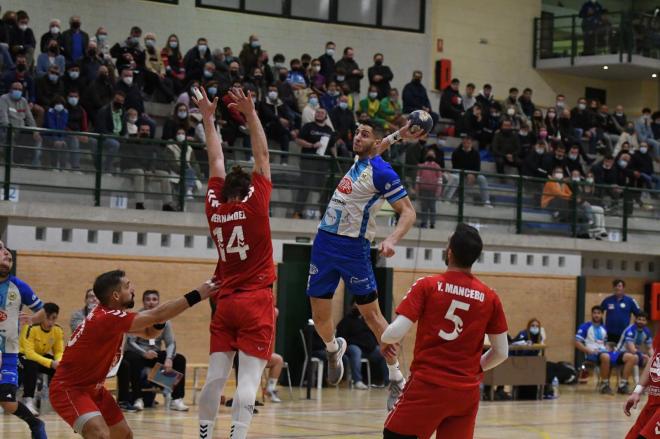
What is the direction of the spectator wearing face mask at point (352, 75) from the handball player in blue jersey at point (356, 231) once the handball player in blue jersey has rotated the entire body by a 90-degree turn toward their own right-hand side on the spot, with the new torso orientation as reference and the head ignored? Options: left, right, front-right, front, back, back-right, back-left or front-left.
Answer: front-right

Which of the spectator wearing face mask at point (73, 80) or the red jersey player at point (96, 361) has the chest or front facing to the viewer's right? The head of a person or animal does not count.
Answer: the red jersey player

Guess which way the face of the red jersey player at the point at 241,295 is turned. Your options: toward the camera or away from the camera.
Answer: away from the camera

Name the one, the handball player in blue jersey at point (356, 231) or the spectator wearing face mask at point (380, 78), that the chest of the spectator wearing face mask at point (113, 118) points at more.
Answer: the handball player in blue jersey

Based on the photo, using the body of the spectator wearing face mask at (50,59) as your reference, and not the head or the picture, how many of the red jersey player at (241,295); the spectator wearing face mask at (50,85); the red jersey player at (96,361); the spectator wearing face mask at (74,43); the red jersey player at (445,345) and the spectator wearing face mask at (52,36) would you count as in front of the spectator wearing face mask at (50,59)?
4

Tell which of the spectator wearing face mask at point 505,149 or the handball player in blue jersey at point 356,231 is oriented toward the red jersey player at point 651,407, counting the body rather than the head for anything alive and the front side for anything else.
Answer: the spectator wearing face mask

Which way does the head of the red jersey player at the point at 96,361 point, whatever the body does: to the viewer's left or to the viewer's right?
to the viewer's right

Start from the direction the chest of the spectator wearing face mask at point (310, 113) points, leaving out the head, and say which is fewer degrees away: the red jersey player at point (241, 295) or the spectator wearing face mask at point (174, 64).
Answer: the red jersey player

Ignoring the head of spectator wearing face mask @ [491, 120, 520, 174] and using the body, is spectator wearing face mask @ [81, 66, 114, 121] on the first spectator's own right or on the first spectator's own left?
on the first spectator's own right

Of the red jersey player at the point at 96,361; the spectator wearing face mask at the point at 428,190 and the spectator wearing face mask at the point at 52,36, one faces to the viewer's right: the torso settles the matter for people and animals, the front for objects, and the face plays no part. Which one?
the red jersey player
